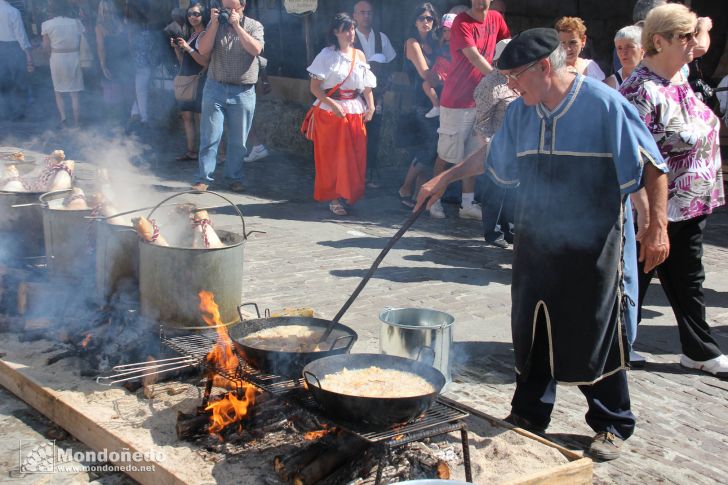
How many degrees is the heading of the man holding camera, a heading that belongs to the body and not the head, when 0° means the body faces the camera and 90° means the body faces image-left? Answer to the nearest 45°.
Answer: approximately 0°

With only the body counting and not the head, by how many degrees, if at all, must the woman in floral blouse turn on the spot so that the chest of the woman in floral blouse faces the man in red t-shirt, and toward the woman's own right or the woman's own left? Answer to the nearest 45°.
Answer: approximately 180°

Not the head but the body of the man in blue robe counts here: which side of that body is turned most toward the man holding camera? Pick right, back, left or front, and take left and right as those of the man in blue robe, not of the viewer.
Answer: right

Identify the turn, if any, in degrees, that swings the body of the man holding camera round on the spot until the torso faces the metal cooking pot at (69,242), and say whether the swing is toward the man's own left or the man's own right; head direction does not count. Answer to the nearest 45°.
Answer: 0° — they already face it

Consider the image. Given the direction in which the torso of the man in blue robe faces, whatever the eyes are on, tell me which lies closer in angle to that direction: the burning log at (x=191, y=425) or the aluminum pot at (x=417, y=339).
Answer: the burning log

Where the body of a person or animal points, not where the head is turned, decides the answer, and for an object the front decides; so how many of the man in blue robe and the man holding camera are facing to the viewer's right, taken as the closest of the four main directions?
0

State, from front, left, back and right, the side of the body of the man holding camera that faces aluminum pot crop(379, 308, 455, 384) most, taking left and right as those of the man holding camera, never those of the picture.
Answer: front

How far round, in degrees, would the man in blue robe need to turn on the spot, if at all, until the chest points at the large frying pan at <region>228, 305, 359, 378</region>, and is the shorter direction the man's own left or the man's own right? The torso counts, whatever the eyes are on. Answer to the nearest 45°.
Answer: approximately 45° to the man's own right

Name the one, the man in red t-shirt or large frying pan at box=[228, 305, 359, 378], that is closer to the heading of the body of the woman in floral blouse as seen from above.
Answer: the large frying pan

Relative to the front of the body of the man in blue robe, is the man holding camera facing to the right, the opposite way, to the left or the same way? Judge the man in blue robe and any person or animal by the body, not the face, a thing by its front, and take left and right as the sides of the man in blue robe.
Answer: to the left
